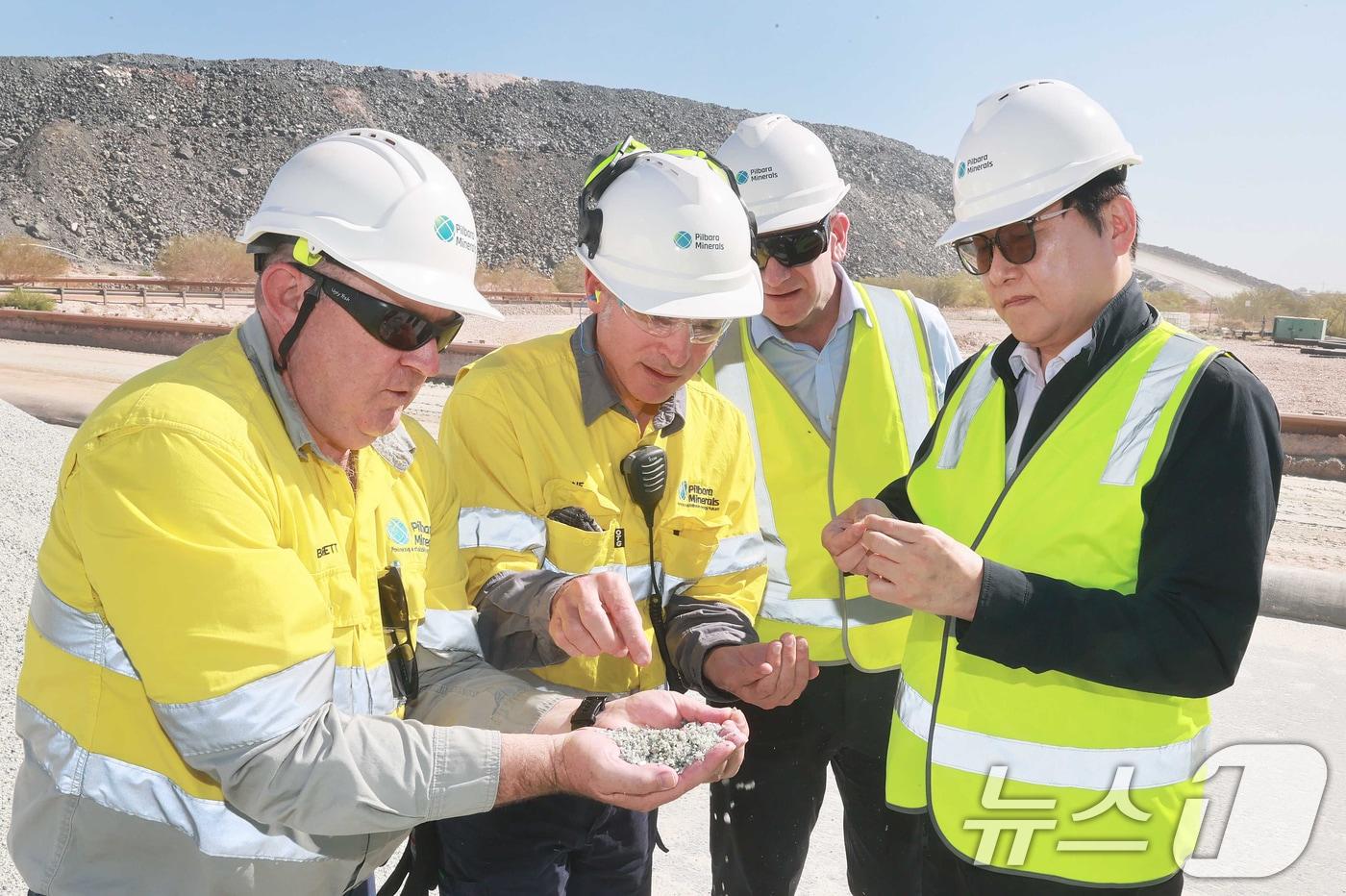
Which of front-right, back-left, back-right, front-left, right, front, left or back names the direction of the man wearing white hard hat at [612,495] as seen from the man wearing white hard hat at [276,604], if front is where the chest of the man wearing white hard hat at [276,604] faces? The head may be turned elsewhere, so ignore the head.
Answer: left

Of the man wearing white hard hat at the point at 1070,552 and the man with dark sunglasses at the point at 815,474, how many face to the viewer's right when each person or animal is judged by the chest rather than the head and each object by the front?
0

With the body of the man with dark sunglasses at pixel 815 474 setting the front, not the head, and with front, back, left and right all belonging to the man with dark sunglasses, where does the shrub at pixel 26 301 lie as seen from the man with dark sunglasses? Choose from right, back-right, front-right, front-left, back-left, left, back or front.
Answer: back-right

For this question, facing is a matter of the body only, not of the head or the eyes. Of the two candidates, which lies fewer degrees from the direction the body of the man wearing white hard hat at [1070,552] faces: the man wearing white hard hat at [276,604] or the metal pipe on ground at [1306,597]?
the man wearing white hard hat

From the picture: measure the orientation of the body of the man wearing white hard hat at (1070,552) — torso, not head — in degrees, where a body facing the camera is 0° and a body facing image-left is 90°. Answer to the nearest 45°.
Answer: approximately 45°

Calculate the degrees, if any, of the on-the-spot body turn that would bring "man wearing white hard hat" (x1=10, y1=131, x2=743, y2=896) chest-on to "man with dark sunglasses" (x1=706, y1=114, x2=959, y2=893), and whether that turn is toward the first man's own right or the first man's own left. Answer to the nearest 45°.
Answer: approximately 90° to the first man's own left

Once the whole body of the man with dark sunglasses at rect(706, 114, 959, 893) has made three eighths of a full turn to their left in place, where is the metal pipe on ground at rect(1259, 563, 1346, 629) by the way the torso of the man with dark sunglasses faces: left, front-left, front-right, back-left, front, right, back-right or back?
front

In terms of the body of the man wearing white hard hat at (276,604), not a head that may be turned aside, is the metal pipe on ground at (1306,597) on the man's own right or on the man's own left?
on the man's own left

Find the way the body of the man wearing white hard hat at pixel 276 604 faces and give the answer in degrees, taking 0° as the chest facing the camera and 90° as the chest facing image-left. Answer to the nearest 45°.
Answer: approximately 315°

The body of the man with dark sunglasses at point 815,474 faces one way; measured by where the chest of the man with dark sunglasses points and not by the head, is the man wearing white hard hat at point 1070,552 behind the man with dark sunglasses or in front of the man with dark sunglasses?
in front

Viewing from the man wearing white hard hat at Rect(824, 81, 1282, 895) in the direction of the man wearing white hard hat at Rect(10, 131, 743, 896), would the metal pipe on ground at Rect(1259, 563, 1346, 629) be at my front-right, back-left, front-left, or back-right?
back-right

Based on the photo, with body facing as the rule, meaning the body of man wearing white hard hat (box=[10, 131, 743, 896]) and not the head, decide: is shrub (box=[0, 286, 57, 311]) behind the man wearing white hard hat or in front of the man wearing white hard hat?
behind
